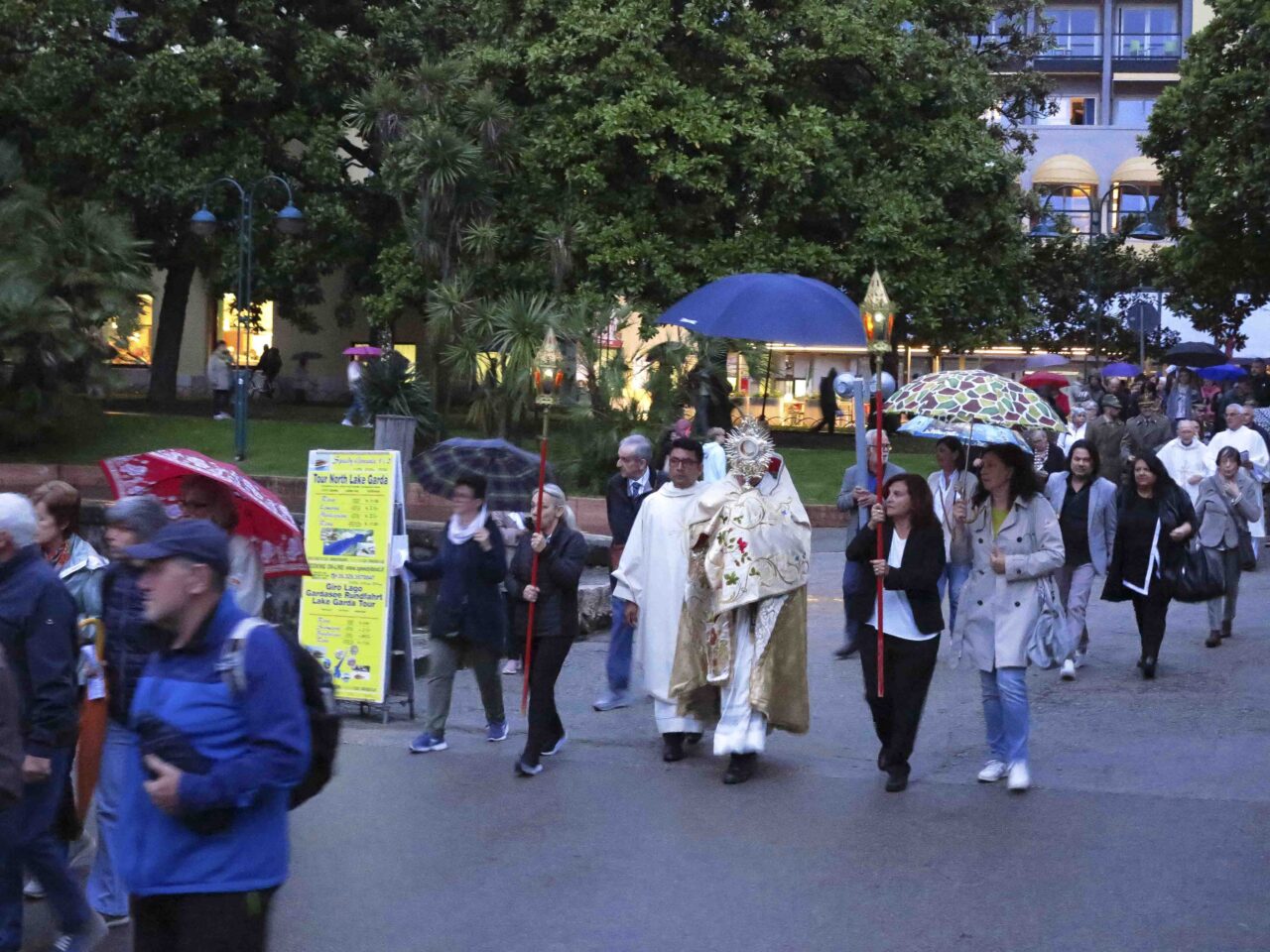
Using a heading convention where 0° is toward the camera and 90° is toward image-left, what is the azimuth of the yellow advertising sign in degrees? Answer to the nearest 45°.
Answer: approximately 0°

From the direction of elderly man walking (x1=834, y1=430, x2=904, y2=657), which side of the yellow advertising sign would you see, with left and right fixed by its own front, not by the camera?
left

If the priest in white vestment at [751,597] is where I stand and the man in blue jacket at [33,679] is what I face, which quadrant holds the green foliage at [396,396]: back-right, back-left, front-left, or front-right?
back-right

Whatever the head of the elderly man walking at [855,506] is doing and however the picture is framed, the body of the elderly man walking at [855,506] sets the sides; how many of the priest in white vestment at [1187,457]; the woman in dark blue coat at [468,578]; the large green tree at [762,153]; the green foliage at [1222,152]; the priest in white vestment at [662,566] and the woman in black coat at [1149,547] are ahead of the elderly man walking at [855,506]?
2

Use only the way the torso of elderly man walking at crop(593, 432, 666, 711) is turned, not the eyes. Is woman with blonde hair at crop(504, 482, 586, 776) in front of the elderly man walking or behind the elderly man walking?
in front
